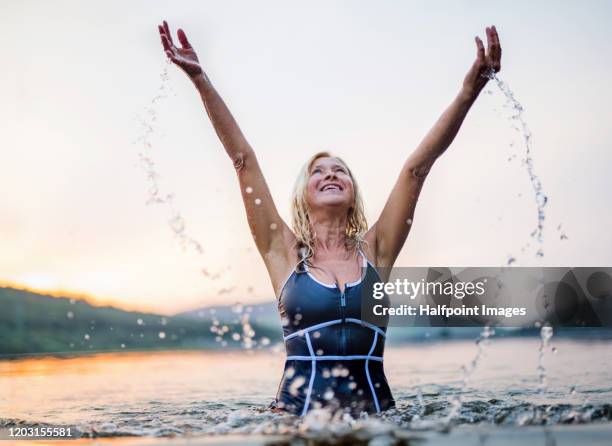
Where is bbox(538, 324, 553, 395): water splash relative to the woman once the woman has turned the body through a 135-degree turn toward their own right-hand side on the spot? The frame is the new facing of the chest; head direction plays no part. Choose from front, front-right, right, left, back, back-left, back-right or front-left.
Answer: right

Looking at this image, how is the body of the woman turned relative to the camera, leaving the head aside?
toward the camera

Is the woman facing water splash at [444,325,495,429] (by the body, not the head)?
no

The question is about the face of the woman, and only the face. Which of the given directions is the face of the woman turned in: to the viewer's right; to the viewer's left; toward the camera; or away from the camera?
toward the camera

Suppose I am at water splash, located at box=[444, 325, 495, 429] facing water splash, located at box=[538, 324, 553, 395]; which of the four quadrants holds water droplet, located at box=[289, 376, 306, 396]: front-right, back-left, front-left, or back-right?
back-left

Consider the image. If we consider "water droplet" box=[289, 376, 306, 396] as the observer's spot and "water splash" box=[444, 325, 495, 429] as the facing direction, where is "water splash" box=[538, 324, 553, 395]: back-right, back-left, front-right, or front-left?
front-left
